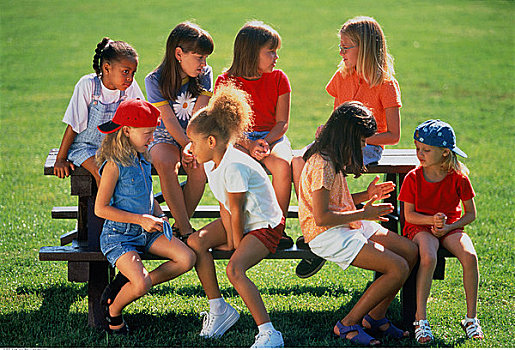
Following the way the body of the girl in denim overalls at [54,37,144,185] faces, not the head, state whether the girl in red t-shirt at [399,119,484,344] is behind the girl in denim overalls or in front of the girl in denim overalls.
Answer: in front

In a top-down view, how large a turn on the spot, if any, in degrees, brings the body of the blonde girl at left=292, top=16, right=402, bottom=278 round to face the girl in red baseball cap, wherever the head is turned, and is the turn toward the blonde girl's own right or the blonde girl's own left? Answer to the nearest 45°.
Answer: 0° — they already face them

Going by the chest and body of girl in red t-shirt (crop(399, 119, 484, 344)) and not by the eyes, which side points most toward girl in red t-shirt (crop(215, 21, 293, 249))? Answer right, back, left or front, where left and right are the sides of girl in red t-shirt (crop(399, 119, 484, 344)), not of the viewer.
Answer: right

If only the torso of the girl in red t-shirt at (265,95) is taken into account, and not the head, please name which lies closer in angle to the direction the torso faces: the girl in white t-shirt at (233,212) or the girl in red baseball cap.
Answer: the girl in white t-shirt

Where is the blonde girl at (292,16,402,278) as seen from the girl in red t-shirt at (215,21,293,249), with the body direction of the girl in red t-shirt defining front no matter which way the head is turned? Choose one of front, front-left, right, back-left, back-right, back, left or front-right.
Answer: left

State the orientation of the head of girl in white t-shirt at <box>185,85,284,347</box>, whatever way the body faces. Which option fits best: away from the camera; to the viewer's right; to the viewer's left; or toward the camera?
to the viewer's left

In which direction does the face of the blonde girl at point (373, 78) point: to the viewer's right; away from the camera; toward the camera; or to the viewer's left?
to the viewer's left

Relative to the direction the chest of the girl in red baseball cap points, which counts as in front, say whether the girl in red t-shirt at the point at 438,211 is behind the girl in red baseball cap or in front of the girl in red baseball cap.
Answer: in front

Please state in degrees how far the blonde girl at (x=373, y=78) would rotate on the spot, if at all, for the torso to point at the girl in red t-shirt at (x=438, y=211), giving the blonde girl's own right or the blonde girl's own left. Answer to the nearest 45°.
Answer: approximately 90° to the blonde girl's own left

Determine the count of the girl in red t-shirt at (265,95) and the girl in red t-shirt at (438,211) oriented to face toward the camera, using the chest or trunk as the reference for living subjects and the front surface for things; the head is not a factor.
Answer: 2

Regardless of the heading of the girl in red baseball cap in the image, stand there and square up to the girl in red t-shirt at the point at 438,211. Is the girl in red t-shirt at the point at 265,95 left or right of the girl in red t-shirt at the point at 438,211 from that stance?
left

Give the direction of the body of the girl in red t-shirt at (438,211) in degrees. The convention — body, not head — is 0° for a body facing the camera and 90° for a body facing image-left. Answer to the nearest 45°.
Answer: approximately 0°

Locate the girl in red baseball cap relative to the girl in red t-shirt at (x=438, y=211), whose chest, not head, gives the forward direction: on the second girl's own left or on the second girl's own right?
on the second girl's own right

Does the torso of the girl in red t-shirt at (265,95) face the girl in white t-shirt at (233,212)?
yes
